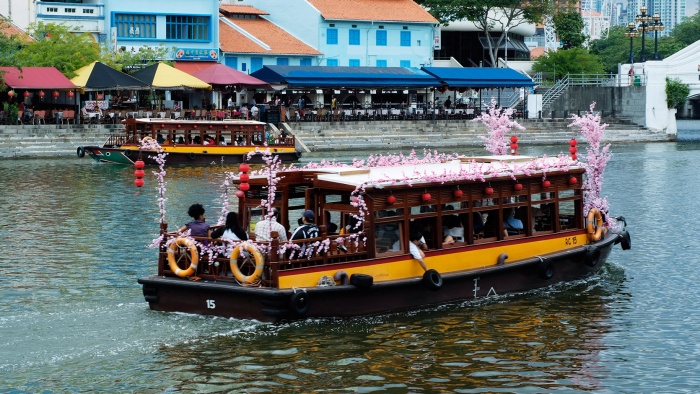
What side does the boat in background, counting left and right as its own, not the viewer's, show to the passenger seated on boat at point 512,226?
left

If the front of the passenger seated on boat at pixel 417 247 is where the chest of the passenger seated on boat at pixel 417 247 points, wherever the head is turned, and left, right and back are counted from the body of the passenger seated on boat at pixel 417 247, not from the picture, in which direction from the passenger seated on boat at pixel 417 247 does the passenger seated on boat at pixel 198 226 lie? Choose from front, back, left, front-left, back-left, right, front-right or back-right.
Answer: right

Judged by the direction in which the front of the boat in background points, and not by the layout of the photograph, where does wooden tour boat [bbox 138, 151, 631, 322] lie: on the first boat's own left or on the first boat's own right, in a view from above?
on the first boat's own left

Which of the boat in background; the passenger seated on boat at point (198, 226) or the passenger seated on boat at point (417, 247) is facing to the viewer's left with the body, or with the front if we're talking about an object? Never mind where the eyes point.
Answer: the boat in background

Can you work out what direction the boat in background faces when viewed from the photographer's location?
facing to the left of the viewer

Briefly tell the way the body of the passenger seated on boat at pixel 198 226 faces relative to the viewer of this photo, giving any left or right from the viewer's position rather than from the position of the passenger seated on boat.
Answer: facing away from the viewer and to the right of the viewer

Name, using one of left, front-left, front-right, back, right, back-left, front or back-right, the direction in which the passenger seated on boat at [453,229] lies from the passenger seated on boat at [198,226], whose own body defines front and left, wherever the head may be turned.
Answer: front-right

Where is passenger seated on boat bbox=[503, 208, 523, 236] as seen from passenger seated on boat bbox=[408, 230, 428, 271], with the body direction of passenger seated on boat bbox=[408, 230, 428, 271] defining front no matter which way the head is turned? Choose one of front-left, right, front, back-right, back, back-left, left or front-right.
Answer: front-left

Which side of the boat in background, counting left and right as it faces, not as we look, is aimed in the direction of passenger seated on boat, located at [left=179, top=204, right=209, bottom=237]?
left

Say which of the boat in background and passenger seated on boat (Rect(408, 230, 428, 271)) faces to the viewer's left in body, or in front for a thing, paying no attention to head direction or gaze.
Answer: the boat in background

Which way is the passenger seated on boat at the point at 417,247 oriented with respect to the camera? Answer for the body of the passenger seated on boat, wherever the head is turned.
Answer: to the viewer's right
